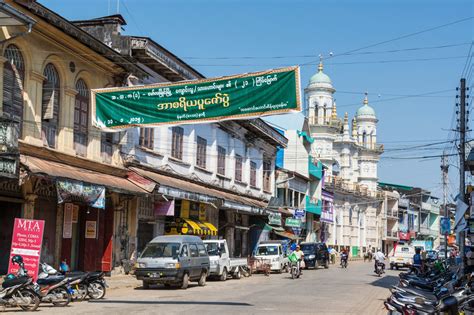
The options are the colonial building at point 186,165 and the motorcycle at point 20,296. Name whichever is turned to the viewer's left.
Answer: the motorcycle

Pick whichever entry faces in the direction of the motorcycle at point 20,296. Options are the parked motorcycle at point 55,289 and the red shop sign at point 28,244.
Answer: the red shop sign

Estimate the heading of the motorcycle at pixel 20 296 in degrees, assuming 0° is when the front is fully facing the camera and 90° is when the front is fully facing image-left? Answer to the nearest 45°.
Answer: approximately 90°

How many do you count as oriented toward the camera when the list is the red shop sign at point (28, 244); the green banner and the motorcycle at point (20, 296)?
2

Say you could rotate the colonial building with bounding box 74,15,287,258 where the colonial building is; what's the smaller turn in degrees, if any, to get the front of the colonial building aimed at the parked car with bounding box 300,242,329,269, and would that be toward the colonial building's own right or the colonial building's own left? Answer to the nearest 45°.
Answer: approximately 90° to the colonial building's own left

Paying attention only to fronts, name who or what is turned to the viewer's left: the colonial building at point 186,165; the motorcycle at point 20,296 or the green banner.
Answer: the motorcycle

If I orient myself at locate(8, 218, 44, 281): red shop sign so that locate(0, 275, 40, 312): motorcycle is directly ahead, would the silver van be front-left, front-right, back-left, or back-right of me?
back-left

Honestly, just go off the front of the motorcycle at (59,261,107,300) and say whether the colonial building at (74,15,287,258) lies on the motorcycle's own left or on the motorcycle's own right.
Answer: on the motorcycle's own right

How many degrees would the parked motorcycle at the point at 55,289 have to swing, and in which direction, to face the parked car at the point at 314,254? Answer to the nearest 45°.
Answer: approximately 90° to its right

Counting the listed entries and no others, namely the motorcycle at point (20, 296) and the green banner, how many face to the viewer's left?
1
